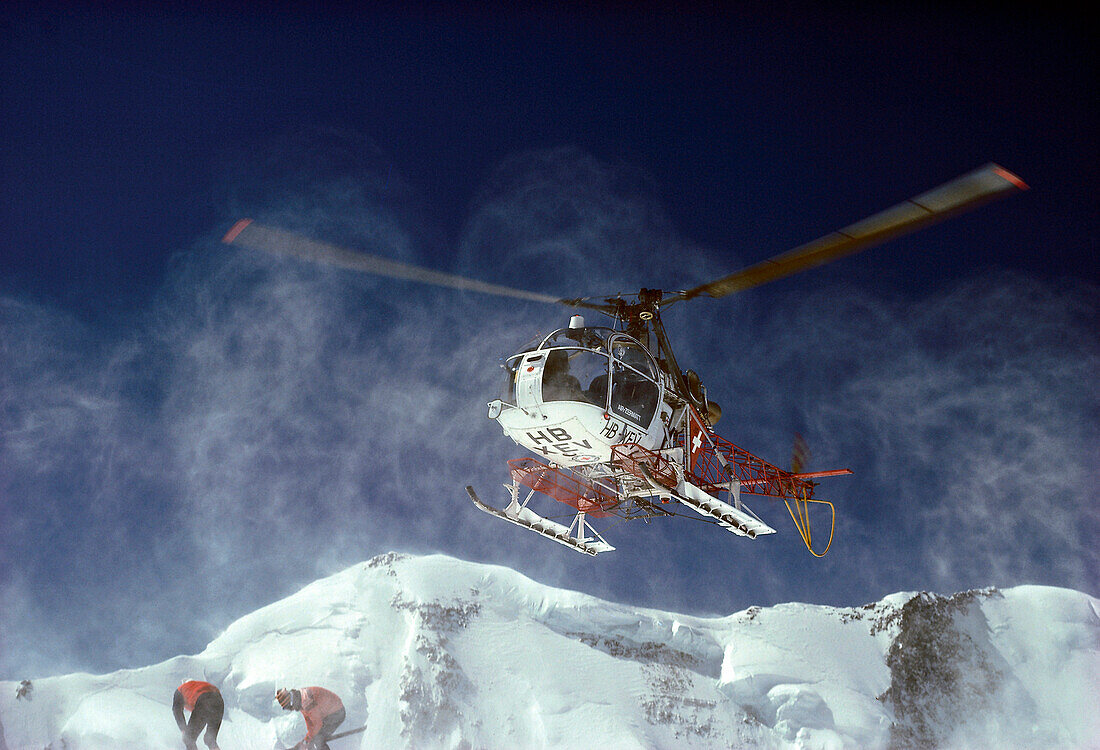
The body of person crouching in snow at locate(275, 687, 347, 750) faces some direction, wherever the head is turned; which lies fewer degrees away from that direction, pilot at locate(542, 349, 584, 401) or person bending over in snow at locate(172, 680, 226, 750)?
the person bending over in snow

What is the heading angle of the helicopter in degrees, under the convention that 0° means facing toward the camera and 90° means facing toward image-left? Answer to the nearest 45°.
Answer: approximately 45°

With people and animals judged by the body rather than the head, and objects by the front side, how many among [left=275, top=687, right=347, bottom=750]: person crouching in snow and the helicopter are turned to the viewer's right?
0

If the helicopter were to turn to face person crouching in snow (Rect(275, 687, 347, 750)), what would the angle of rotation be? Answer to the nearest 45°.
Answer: approximately 45° to its right

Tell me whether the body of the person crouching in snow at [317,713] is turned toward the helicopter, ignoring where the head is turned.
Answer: no

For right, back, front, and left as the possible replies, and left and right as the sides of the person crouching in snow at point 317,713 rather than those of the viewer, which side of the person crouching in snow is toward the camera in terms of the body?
left

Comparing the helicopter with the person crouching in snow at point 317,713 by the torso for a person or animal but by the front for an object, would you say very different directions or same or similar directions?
same or similar directions

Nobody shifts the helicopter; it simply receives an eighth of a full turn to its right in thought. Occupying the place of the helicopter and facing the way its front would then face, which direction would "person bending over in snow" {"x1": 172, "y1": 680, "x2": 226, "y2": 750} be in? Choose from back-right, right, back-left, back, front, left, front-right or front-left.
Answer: front

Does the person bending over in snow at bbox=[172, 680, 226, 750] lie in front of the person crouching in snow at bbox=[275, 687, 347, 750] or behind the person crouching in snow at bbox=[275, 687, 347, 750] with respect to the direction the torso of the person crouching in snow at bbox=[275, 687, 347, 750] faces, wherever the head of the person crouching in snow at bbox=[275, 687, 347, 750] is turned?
in front

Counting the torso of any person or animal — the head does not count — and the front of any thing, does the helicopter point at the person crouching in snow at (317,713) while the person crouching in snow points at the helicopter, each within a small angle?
no
